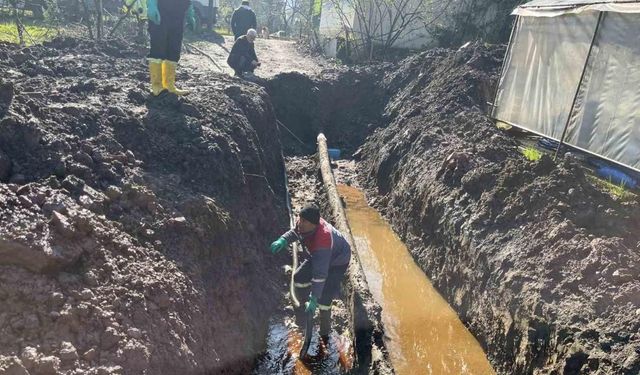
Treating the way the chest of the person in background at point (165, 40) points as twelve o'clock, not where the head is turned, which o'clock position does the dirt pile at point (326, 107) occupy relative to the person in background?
The dirt pile is roughly at 10 o'clock from the person in background.

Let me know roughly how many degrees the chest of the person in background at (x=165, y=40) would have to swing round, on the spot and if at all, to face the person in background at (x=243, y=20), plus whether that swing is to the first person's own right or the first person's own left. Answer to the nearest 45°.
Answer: approximately 90° to the first person's own left

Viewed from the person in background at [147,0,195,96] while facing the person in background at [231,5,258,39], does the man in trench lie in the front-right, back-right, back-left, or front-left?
back-right

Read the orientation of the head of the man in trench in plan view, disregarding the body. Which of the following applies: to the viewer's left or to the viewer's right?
to the viewer's left

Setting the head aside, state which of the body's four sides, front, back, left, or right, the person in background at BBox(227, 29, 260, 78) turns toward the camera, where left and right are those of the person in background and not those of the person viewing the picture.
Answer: right
